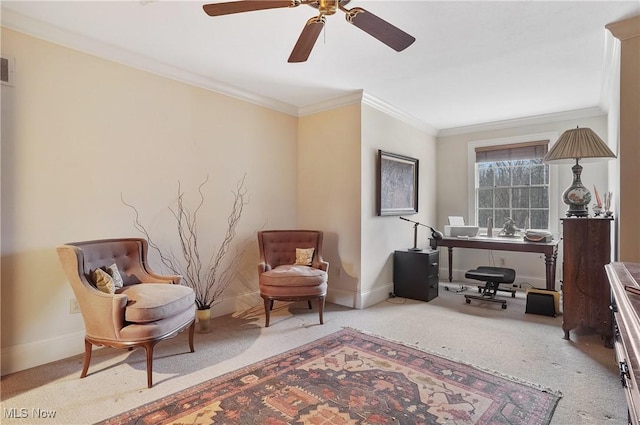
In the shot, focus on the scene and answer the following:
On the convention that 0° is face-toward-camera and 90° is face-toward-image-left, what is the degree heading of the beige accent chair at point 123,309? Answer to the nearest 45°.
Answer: approximately 315°

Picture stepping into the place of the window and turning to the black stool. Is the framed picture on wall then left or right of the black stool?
right

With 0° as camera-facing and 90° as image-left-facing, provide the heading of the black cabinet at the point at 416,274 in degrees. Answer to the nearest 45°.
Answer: approximately 315°

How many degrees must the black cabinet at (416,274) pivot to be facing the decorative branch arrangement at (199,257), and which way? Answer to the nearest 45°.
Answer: approximately 90° to its right

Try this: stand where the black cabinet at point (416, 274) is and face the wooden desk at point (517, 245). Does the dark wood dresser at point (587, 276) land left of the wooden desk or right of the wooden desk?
right

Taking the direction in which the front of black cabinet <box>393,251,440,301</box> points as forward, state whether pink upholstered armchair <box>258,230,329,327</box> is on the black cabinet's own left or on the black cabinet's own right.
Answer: on the black cabinet's own right

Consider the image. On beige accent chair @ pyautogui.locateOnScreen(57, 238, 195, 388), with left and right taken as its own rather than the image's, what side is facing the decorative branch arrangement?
left

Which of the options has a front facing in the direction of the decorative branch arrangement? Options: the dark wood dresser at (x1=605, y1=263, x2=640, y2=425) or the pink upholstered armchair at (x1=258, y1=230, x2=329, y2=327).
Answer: the dark wood dresser

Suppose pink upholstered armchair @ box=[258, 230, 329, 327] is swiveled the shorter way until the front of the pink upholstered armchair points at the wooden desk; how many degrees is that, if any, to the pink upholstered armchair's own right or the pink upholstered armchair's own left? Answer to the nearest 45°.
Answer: approximately 90° to the pink upholstered armchair's own left

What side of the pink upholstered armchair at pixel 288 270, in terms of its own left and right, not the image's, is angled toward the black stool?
left

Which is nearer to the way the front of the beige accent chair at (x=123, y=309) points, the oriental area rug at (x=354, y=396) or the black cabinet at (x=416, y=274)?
the oriental area rug

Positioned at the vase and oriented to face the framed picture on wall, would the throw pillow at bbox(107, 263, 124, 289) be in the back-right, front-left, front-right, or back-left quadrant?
back-right
